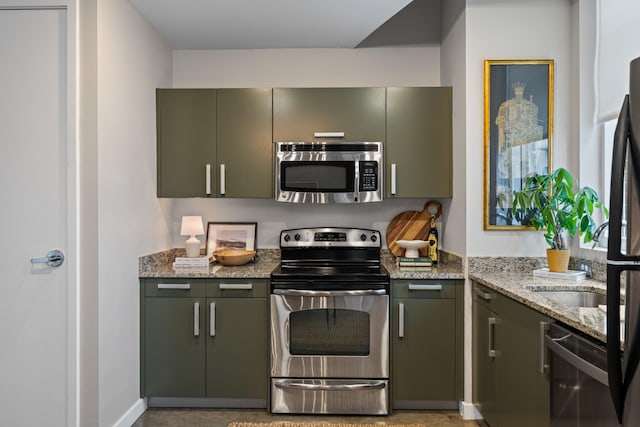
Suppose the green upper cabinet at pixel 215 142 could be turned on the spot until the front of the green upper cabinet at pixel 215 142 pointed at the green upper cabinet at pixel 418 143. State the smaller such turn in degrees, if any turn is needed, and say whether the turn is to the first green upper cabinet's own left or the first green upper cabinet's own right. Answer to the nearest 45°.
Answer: approximately 90° to the first green upper cabinet's own left

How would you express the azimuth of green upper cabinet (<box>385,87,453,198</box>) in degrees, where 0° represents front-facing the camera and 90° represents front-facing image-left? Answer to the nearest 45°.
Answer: approximately 0°

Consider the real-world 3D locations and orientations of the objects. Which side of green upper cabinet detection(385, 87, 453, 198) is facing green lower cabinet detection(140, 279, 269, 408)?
right

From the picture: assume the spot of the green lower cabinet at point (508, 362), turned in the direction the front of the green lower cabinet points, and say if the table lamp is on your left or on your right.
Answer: on your right
